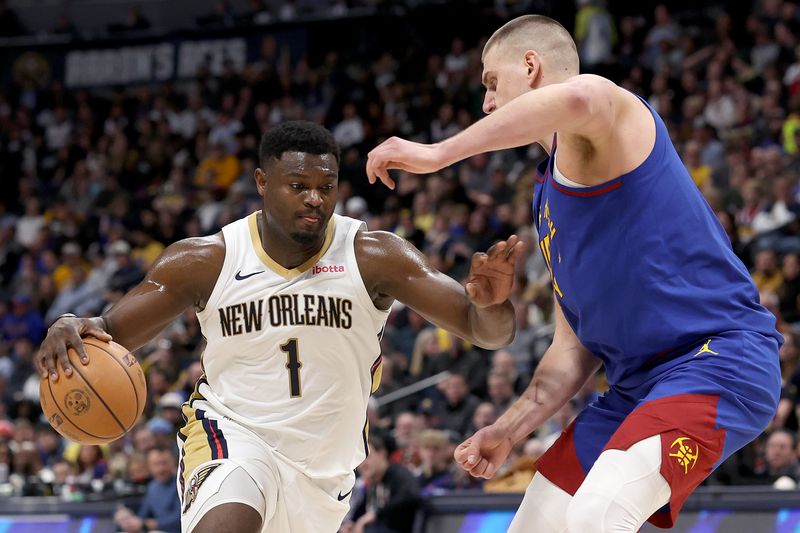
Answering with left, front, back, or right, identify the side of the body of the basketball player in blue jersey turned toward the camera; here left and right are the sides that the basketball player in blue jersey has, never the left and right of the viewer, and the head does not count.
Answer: left

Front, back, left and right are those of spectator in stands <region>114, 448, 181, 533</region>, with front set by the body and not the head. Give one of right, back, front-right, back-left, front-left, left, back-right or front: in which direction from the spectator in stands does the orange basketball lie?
front-left

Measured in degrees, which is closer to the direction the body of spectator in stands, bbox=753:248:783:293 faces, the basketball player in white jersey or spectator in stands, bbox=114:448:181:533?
the basketball player in white jersey

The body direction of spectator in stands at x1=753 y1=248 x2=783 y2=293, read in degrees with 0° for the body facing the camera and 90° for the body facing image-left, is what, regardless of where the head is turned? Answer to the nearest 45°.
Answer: approximately 0°

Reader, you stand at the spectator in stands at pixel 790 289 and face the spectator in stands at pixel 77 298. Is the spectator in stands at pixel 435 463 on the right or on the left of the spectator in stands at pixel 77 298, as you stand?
left

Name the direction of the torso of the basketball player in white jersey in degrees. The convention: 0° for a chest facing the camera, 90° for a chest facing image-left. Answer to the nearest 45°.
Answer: approximately 0°

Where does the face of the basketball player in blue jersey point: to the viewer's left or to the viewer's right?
to the viewer's left

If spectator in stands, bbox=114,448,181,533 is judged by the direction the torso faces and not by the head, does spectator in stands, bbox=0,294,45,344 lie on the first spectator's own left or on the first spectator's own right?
on the first spectator's own right

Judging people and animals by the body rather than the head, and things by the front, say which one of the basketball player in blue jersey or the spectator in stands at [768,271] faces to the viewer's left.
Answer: the basketball player in blue jersey

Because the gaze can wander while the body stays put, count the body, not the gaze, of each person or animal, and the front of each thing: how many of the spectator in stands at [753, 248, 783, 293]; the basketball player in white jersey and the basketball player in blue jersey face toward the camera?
2

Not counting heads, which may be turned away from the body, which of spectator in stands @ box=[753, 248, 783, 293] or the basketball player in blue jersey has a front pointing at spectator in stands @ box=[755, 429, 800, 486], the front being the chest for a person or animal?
spectator in stands @ box=[753, 248, 783, 293]

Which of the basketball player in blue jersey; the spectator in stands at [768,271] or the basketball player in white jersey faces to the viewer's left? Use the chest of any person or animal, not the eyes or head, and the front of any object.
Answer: the basketball player in blue jersey

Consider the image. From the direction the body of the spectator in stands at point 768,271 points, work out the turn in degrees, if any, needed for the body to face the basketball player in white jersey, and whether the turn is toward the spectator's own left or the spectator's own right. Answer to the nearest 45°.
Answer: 0° — they already face them
